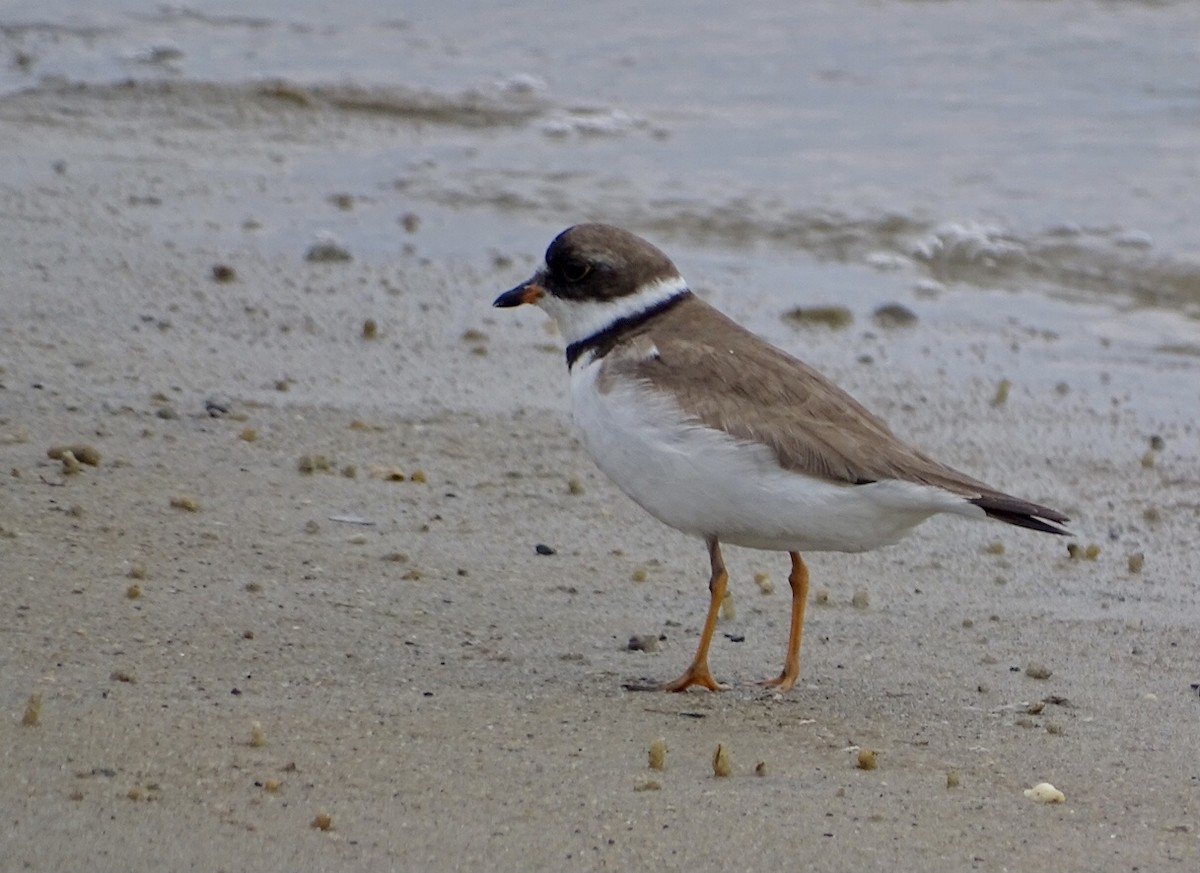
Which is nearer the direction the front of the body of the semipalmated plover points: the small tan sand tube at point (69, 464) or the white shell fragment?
the small tan sand tube

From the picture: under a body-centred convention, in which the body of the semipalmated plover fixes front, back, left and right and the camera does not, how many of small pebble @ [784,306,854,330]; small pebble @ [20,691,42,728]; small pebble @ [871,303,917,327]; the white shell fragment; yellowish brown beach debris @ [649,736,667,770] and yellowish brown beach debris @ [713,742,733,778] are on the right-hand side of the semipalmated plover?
2

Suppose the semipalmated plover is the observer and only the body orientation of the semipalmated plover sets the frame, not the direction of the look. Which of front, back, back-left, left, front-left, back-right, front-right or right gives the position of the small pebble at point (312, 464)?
front-right

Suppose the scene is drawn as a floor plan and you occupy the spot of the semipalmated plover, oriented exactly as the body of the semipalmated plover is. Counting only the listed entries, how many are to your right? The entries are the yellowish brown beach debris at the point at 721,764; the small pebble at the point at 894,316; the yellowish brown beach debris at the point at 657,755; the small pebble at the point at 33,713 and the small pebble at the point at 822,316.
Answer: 2

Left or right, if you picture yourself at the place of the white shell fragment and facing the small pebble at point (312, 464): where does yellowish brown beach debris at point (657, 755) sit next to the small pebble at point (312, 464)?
left

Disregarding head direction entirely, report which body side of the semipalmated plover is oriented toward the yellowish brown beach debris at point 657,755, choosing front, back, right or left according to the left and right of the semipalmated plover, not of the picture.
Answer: left

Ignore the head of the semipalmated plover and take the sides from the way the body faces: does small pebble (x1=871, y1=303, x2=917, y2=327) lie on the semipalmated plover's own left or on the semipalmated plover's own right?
on the semipalmated plover's own right

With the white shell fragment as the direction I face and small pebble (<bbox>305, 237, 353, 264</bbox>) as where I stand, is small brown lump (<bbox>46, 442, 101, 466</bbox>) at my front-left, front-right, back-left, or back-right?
front-right

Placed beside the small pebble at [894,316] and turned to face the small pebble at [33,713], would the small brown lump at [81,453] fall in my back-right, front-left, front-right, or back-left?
front-right

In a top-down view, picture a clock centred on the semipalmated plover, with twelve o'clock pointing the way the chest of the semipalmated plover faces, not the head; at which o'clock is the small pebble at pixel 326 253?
The small pebble is roughly at 2 o'clock from the semipalmated plover.

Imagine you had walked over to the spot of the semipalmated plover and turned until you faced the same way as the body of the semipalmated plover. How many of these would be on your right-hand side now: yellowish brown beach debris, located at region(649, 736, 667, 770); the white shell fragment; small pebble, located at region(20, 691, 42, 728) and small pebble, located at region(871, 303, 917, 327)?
1

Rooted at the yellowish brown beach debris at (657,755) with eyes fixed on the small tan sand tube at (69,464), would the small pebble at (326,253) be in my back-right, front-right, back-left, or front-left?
front-right

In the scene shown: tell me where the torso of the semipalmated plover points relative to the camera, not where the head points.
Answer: to the viewer's left

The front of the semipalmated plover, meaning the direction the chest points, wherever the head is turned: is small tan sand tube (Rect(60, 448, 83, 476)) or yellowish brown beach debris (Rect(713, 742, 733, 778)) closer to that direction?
the small tan sand tube

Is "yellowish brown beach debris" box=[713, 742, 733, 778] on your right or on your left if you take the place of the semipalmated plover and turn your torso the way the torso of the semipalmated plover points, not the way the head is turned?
on your left

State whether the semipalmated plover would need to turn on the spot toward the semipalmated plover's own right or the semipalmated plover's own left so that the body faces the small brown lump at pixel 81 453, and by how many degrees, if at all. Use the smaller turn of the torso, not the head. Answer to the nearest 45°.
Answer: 0° — it already faces it
